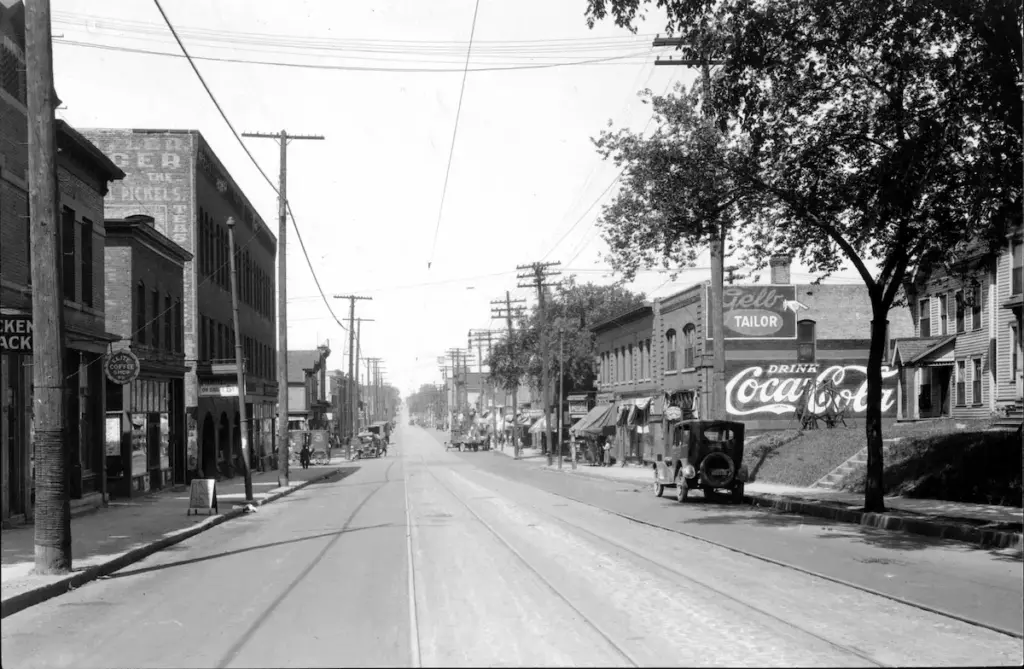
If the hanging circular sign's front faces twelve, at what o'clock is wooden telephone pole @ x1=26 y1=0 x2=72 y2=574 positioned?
The wooden telephone pole is roughly at 12 o'clock from the hanging circular sign.

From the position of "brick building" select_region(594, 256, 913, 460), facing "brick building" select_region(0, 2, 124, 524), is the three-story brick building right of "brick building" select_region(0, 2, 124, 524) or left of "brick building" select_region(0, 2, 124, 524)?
right

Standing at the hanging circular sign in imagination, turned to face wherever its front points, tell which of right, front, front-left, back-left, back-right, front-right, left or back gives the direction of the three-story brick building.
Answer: back

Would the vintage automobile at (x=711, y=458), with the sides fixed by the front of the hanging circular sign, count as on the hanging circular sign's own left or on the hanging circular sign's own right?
on the hanging circular sign's own left

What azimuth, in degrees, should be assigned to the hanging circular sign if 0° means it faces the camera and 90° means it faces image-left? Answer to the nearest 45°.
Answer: approximately 0°

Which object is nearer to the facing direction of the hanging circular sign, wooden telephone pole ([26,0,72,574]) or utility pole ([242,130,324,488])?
the wooden telephone pole

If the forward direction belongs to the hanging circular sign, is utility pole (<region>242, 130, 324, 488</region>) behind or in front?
behind
